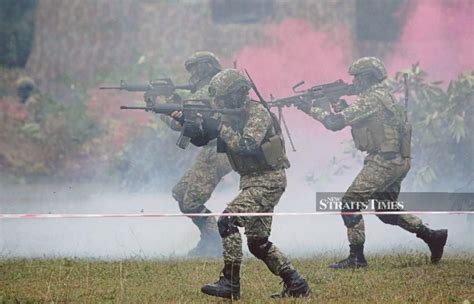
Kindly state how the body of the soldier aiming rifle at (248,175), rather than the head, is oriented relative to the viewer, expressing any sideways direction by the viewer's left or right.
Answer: facing to the left of the viewer

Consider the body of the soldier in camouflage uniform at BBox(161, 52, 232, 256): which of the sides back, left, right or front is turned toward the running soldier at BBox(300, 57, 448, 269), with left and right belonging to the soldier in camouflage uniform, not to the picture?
back

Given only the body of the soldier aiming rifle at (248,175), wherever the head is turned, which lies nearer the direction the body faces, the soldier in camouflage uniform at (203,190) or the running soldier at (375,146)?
the soldier in camouflage uniform

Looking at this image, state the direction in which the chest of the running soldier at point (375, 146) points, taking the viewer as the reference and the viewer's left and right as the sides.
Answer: facing to the left of the viewer

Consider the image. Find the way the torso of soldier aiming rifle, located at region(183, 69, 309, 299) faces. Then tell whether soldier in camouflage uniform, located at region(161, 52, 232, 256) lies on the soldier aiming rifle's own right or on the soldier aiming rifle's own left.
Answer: on the soldier aiming rifle's own right

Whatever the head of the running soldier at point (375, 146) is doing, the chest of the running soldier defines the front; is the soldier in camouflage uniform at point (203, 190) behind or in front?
in front

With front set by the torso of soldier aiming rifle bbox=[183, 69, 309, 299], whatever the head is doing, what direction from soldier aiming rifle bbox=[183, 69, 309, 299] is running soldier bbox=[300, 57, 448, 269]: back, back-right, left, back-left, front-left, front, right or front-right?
back-right

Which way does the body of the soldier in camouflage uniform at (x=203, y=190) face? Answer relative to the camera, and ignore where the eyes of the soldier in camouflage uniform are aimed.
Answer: to the viewer's left
